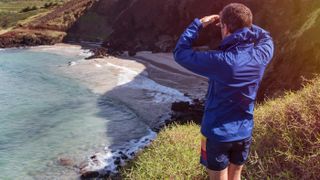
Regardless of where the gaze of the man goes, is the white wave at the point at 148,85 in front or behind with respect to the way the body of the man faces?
in front

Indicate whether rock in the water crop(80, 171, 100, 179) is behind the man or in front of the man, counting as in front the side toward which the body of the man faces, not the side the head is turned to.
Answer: in front

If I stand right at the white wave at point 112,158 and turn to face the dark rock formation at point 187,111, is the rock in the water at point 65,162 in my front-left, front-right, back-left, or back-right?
back-left

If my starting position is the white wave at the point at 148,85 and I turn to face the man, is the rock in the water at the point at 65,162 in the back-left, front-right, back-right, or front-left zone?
front-right

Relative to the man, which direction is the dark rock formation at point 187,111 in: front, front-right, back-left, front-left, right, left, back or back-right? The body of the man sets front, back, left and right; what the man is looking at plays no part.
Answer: front-right

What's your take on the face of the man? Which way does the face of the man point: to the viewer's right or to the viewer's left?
to the viewer's left

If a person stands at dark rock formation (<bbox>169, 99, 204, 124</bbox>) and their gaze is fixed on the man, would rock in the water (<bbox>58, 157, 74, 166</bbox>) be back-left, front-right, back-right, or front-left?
front-right

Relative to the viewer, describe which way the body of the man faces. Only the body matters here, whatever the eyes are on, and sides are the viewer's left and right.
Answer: facing away from the viewer and to the left of the viewer

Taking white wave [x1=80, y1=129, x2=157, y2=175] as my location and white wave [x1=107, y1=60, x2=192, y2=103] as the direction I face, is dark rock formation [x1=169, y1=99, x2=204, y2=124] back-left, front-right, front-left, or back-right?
front-right
